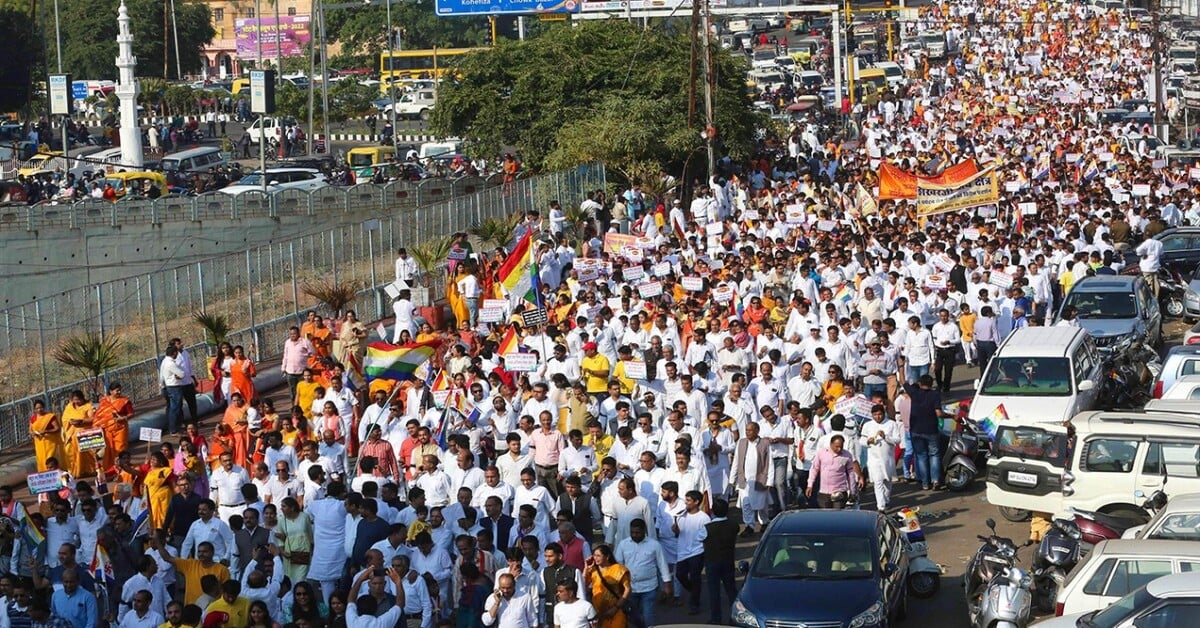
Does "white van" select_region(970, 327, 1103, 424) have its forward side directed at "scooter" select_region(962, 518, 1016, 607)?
yes

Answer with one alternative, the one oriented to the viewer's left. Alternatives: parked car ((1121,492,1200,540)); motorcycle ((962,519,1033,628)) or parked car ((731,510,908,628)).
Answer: parked car ((1121,492,1200,540))

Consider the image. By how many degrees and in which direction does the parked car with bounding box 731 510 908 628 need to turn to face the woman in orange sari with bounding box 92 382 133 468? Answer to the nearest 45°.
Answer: approximately 135° to its right

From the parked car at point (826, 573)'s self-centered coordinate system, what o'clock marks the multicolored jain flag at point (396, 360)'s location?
The multicolored jain flag is roughly at 5 o'clock from the parked car.

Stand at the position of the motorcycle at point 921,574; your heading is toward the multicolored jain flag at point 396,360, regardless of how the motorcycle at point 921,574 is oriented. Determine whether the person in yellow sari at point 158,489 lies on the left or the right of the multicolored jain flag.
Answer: left
